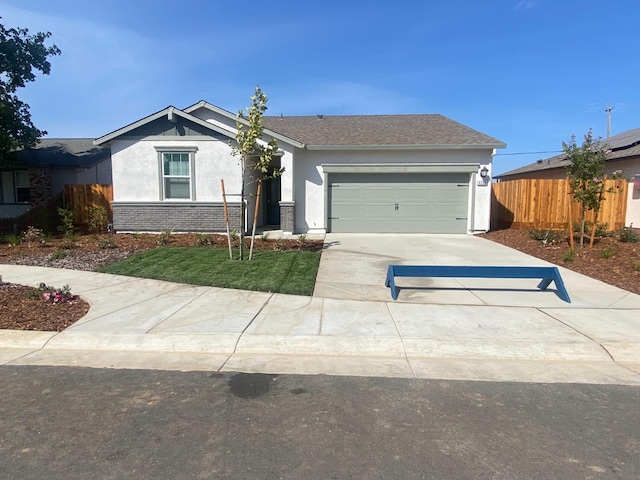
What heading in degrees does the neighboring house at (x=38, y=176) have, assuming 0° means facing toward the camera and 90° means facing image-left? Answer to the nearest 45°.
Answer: approximately 0°

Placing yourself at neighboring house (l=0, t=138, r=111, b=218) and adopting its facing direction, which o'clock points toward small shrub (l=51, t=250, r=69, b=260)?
The small shrub is roughly at 12 o'clock from the neighboring house.

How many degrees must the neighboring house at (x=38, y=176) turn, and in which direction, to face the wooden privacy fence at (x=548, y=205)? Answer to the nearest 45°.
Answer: approximately 45° to its left

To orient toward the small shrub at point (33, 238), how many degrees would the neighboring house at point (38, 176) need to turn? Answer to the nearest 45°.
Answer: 0° — it already faces it

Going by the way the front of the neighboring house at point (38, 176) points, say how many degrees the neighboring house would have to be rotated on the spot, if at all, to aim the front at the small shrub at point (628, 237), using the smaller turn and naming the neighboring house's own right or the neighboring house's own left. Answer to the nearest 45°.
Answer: approximately 45° to the neighboring house's own left

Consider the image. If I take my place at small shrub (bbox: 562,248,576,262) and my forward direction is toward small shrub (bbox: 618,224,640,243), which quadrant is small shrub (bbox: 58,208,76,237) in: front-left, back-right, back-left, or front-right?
back-left
